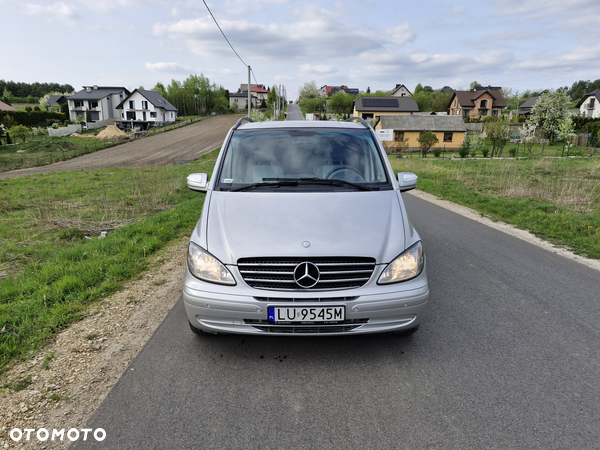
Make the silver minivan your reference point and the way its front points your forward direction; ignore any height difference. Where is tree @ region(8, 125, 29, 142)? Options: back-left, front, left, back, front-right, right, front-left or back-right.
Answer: back-right

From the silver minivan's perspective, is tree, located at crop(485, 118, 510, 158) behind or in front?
behind

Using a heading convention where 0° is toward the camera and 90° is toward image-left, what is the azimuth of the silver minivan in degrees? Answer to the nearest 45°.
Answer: approximately 0°
